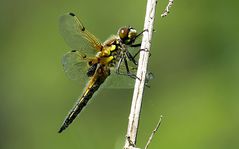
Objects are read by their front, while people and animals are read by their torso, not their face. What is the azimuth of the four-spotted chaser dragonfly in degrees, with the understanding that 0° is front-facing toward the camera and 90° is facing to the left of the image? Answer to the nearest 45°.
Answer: approximately 270°
